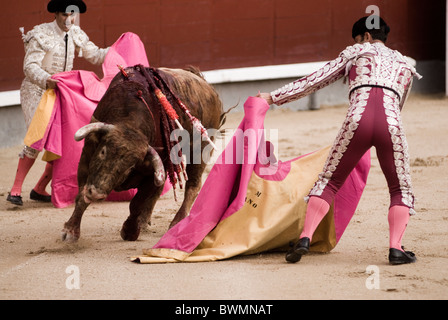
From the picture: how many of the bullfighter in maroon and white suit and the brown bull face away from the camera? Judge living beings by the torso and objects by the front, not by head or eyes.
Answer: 1

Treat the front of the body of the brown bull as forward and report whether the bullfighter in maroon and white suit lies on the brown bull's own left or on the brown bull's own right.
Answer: on the brown bull's own left

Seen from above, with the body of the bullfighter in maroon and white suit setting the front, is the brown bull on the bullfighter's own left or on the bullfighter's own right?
on the bullfighter's own left

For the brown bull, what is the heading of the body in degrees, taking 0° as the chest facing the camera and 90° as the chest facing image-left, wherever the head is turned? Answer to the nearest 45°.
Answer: approximately 45°

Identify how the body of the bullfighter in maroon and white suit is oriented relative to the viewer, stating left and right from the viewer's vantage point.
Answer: facing away from the viewer

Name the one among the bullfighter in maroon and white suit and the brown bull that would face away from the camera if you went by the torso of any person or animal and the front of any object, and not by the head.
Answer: the bullfighter in maroon and white suit
